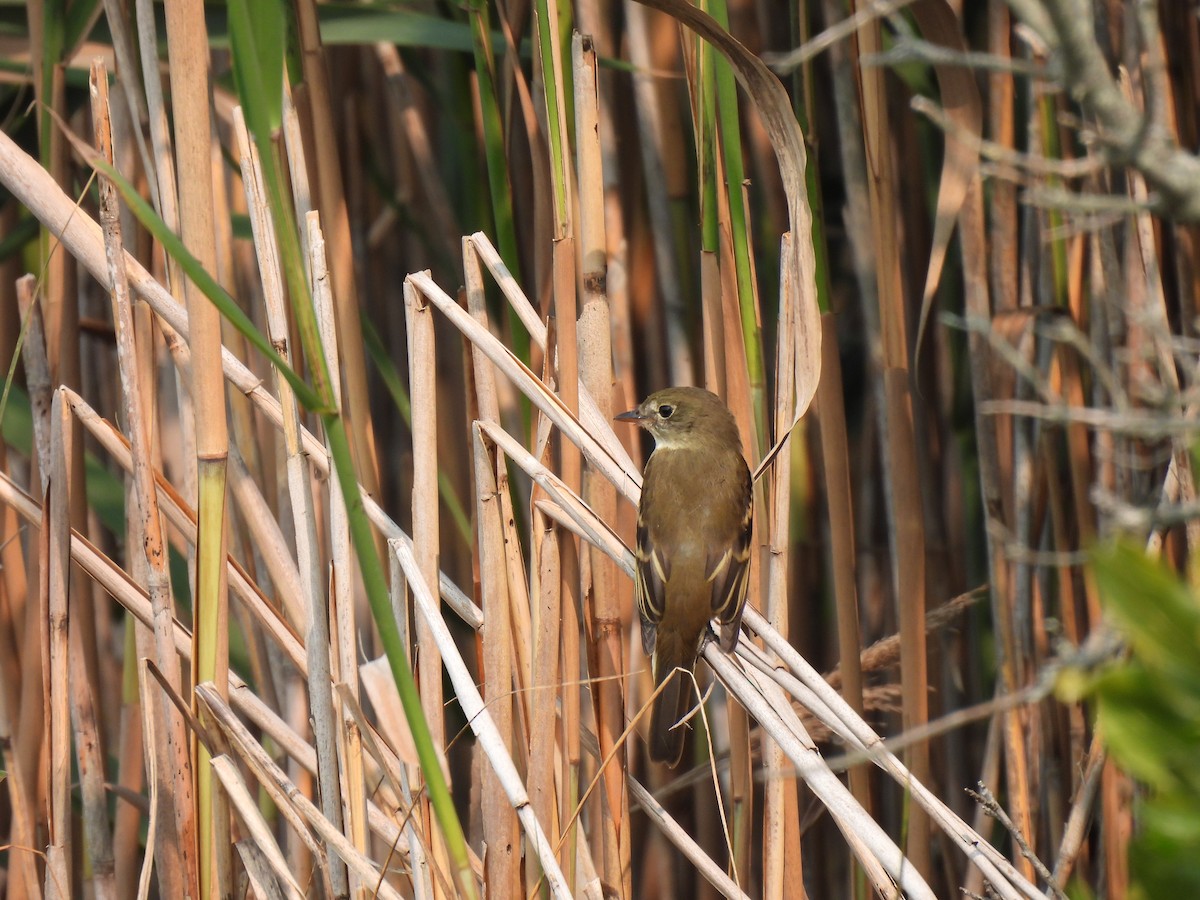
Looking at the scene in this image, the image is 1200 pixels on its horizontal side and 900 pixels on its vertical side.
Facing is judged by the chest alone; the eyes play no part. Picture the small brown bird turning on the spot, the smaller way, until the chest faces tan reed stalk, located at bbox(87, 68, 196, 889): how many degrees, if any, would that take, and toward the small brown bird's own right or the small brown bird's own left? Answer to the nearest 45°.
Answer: approximately 135° to the small brown bird's own left

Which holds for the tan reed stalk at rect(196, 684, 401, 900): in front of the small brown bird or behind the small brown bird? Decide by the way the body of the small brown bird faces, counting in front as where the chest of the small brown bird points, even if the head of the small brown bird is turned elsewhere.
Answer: behind

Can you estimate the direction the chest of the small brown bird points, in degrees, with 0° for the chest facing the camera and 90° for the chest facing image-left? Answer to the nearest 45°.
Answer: approximately 180°

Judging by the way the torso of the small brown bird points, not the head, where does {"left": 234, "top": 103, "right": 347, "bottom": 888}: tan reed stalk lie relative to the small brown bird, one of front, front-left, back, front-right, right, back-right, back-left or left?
back-left

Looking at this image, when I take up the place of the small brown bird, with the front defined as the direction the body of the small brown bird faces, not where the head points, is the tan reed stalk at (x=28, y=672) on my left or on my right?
on my left

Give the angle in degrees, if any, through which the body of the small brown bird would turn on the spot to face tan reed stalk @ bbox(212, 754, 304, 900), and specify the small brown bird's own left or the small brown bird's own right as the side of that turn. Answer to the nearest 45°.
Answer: approximately 135° to the small brown bird's own left
